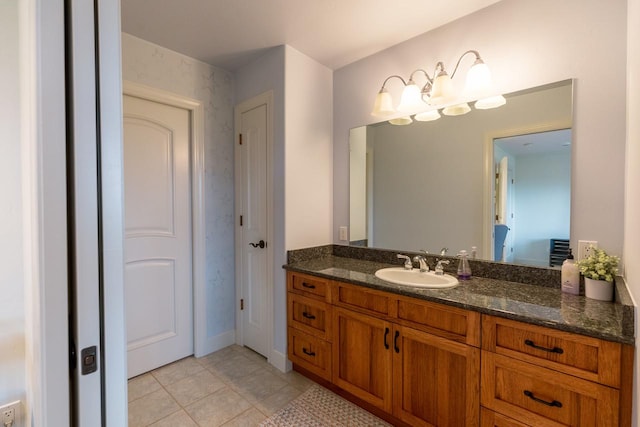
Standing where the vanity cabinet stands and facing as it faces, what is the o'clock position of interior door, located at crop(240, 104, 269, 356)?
The interior door is roughly at 2 o'clock from the vanity cabinet.

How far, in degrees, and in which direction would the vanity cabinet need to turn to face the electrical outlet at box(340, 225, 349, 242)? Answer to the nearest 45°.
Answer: approximately 90° to its right

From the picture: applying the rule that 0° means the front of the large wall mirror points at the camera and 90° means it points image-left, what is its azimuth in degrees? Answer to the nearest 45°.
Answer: approximately 45°

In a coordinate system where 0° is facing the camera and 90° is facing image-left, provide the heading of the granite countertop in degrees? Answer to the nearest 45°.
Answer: approximately 45°

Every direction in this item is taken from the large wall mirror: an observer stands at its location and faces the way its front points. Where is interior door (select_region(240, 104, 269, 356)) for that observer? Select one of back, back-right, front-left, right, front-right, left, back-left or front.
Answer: front-right

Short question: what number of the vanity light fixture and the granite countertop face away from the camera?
0

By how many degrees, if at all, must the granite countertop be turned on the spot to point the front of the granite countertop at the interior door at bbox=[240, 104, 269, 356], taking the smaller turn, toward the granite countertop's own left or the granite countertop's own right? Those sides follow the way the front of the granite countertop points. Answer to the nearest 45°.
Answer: approximately 45° to the granite countertop's own right
